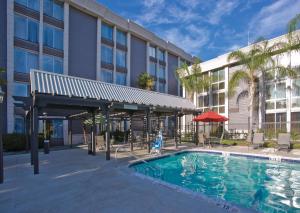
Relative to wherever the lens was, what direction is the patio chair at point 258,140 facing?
facing the viewer and to the left of the viewer

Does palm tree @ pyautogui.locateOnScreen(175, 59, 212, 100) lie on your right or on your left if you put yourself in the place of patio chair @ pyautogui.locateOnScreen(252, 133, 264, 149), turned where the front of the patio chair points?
on your right

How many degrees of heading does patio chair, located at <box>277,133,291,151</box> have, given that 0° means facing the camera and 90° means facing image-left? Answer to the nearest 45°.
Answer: approximately 0°

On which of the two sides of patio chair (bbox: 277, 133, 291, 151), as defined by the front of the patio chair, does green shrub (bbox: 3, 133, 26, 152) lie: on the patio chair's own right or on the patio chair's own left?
on the patio chair's own right

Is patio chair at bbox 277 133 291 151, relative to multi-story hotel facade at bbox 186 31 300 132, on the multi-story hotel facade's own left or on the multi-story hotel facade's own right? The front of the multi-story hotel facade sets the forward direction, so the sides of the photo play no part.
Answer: on the multi-story hotel facade's own left

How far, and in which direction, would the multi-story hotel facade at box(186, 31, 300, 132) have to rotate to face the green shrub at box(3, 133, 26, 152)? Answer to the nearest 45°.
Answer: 0° — it already faces it
